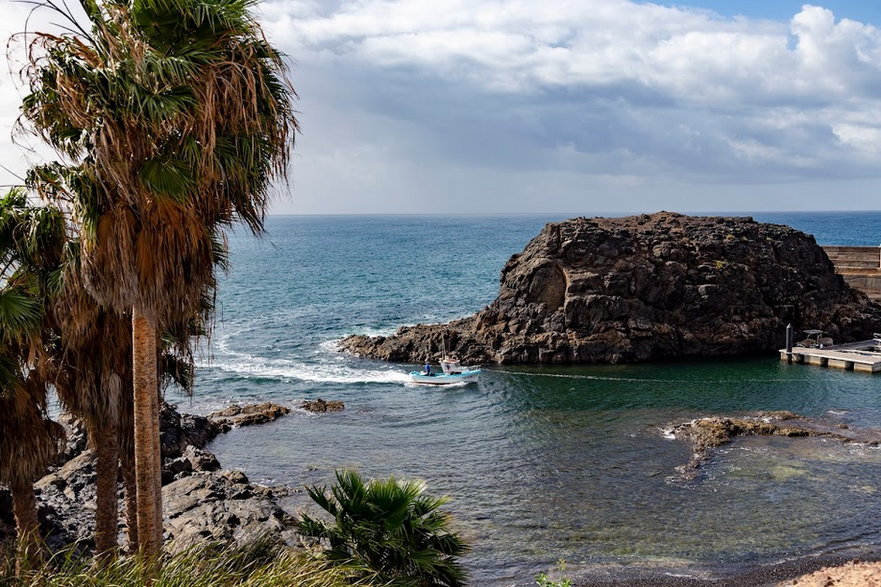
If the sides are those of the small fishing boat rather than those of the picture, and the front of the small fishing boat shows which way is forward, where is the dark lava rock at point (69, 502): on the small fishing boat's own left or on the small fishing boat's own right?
on the small fishing boat's own right

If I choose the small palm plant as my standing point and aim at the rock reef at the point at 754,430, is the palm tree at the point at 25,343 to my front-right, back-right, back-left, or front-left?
back-left

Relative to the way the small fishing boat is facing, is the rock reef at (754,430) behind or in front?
in front

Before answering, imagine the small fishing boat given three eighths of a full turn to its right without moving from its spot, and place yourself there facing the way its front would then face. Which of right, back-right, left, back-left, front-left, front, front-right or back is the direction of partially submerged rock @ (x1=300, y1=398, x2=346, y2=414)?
front

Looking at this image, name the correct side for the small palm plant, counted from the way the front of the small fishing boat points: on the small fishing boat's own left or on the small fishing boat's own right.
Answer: on the small fishing boat's own right

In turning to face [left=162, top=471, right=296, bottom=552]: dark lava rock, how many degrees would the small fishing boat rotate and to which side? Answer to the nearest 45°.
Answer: approximately 90° to its right

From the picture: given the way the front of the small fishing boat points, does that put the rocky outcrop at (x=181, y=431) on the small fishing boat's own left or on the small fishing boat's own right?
on the small fishing boat's own right

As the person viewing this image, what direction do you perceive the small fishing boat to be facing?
facing to the right of the viewer
